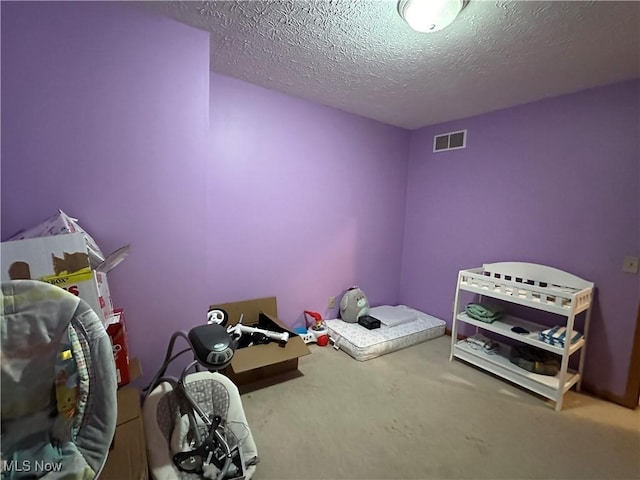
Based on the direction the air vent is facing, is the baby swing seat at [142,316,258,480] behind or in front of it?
in front

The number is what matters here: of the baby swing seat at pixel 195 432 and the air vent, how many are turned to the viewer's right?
0

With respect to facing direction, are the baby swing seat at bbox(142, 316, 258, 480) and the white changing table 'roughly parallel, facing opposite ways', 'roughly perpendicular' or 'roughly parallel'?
roughly perpendicular

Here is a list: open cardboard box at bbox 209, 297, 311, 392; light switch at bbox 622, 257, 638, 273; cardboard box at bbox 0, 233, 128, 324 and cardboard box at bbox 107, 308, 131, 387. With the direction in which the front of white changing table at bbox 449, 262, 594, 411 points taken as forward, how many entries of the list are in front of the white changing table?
3

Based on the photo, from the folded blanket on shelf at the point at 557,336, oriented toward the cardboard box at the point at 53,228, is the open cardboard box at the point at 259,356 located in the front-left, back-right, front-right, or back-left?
front-right

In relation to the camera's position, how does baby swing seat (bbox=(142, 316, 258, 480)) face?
facing the viewer

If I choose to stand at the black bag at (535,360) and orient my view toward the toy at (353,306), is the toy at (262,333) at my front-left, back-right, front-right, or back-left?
front-left

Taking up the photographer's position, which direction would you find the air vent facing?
facing the viewer and to the left of the viewer

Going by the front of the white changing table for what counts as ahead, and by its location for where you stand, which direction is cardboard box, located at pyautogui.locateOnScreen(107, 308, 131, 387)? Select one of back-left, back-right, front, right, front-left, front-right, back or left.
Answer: front

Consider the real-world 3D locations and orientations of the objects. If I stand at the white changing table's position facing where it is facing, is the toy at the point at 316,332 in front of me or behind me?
in front

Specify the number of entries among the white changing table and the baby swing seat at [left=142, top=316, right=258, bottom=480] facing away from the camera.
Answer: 0

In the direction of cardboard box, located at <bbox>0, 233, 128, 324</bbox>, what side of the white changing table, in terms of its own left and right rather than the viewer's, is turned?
front

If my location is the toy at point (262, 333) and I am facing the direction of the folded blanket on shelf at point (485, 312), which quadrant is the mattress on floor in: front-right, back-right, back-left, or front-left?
front-left

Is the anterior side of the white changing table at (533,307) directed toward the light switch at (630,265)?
no
